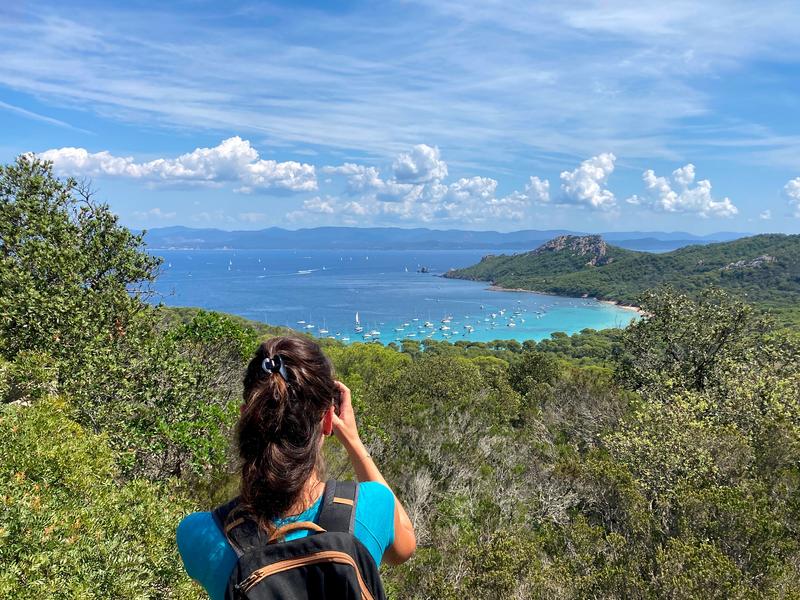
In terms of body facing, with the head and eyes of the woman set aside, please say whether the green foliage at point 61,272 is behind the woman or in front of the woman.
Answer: in front

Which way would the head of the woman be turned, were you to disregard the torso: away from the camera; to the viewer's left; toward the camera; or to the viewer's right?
away from the camera

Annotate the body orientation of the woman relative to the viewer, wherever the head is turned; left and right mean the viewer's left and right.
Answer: facing away from the viewer
